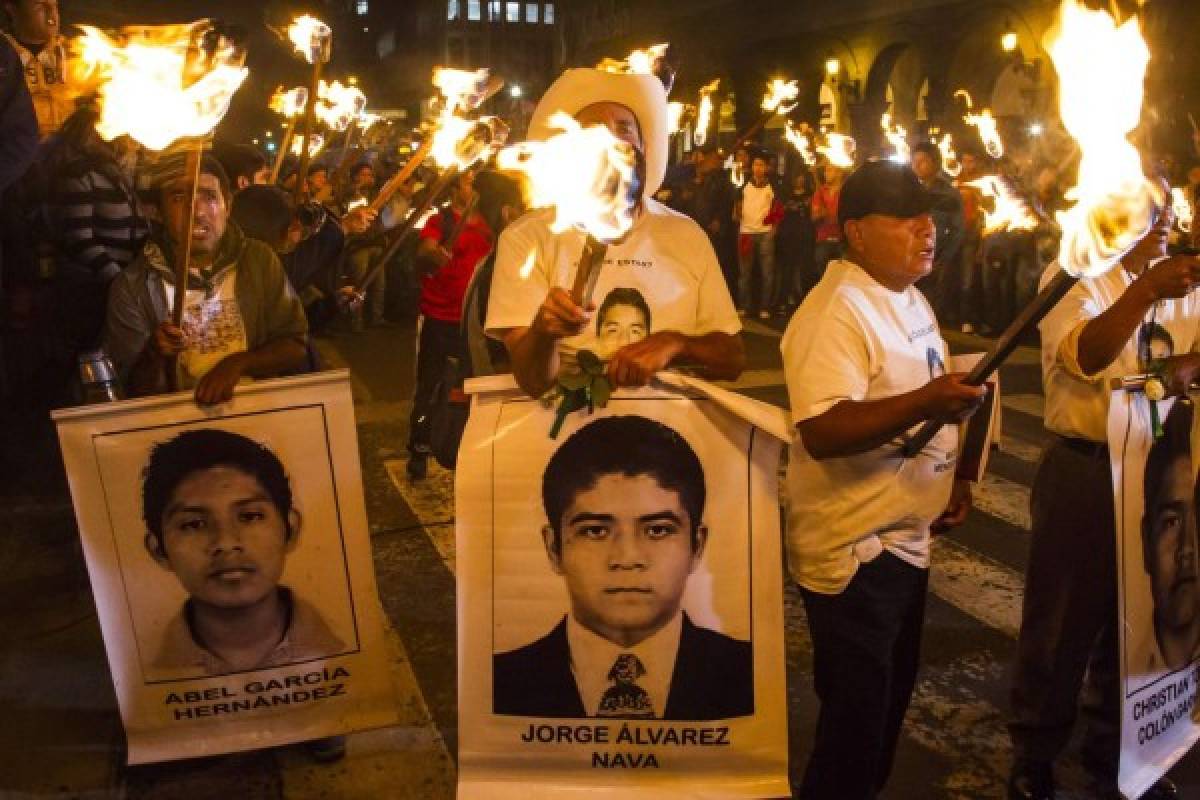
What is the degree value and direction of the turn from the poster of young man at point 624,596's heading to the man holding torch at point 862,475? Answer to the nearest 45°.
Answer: approximately 90° to its left

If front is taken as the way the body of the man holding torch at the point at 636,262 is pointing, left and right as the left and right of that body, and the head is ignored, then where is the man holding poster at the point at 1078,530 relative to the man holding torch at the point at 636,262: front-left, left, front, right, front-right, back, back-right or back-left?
left

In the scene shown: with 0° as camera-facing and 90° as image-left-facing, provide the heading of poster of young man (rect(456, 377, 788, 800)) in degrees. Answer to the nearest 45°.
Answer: approximately 0°

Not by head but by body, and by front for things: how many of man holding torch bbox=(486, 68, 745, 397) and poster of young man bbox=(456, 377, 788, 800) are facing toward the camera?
2

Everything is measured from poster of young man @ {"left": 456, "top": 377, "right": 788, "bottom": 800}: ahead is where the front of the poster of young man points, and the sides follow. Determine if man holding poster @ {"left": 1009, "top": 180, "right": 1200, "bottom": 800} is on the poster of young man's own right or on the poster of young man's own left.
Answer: on the poster of young man's own left

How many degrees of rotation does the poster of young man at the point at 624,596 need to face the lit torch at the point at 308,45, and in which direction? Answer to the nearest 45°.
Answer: approximately 135° to its right
